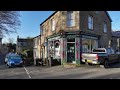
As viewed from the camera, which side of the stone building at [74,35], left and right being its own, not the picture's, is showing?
front

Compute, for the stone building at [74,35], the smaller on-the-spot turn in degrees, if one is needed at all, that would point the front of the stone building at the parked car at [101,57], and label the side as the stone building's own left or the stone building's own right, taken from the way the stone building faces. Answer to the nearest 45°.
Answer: approximately 45° to the stone building's own left

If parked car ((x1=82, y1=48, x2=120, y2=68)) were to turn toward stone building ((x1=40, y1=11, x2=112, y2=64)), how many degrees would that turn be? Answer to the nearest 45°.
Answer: approximately 90° to its left

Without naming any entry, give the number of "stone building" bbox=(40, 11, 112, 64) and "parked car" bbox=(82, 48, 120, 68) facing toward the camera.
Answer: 1
